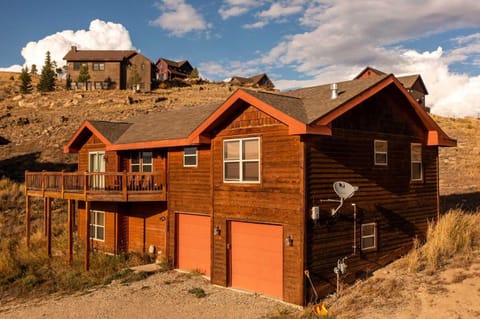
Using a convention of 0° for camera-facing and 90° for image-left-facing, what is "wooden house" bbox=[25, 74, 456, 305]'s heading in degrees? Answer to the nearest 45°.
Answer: approximately 45°
